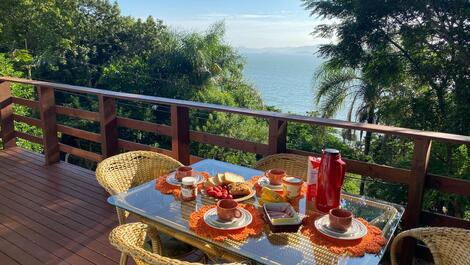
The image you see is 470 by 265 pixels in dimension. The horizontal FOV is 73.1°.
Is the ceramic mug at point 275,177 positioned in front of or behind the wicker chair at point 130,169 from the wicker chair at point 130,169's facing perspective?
in front

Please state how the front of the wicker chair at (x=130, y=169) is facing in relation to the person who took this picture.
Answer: facing the viewer and to the right of the viewer

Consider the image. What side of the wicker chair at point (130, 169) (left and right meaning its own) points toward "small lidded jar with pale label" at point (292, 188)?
front

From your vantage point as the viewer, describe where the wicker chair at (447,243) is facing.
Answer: facing away from the viewer and to the left of the viewer

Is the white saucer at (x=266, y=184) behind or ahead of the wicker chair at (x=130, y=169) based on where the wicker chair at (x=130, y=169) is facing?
ahead

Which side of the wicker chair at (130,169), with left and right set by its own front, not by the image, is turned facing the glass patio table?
front

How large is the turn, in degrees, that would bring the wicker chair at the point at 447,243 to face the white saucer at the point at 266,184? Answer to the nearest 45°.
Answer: approximately 45° to its left

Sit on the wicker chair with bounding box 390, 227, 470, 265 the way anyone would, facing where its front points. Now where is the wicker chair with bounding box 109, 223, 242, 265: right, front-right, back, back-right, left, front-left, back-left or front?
left
